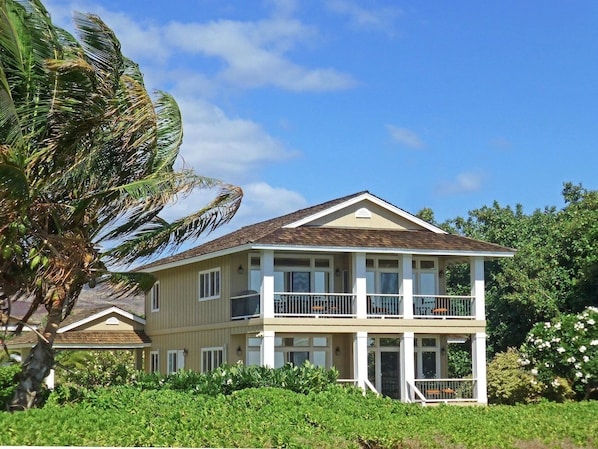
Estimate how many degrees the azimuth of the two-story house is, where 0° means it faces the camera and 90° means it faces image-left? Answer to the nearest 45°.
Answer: approximately 315°

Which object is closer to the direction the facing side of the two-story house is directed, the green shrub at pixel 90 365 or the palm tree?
the palm tree

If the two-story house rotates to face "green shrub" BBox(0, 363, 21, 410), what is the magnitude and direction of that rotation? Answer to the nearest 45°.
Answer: approximately 90° to its right

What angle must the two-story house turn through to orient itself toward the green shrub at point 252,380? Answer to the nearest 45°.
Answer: approximately 45° to its right

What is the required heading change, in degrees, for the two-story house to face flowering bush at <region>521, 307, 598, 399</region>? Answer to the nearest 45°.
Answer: approximately 45° to its left

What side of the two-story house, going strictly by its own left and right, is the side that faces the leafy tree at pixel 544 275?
left

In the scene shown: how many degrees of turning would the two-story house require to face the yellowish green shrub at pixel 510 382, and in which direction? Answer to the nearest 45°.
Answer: approximately 45° to its left
